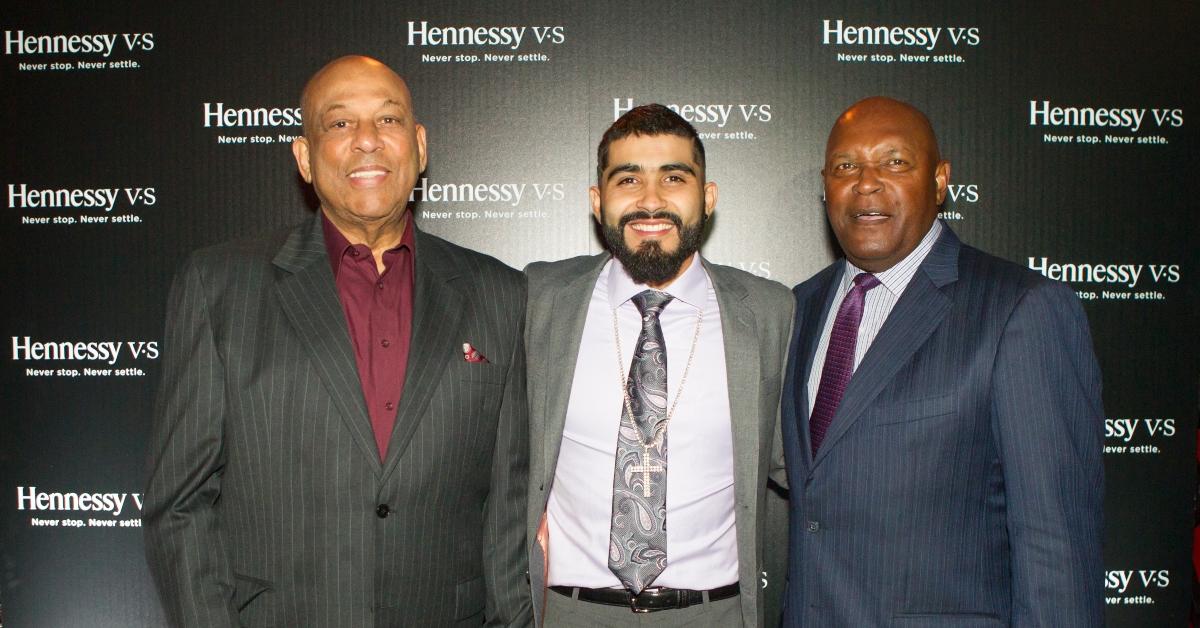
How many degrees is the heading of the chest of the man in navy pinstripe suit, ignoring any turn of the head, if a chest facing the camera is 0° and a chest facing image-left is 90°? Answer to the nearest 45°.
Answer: approximately 45°

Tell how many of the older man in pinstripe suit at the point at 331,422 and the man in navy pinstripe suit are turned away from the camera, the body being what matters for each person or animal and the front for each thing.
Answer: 0

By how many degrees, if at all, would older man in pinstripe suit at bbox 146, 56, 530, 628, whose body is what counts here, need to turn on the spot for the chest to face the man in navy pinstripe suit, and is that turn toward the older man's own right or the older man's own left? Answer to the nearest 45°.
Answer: approximately 90° to the older man's own left

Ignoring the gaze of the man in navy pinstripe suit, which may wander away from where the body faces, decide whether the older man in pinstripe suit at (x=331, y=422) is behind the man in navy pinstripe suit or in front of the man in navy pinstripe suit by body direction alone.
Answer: in front

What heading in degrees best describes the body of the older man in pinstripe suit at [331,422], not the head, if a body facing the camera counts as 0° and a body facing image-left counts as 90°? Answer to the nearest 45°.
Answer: approximately 0°
